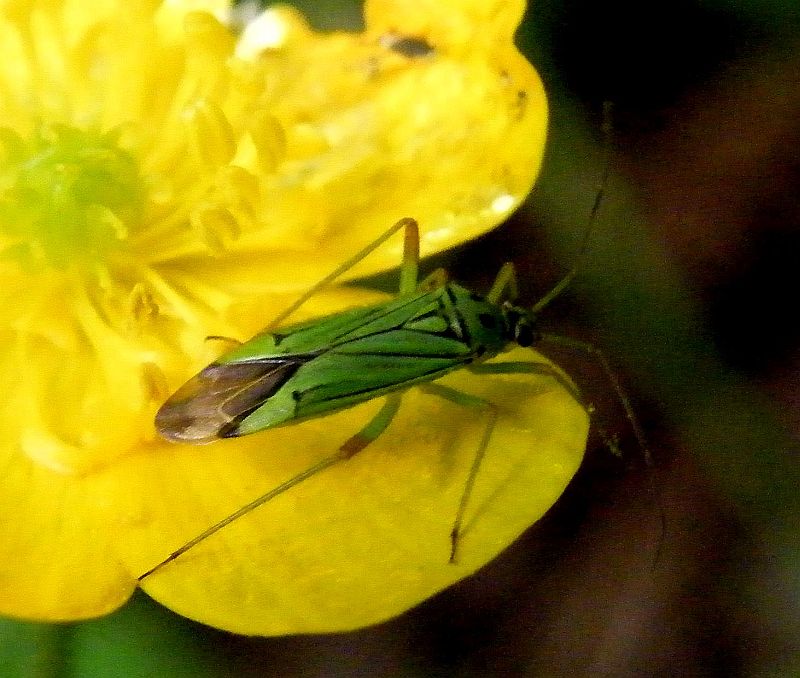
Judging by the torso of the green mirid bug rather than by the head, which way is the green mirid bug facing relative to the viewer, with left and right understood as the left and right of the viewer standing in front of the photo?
facing to the right of the viewer
